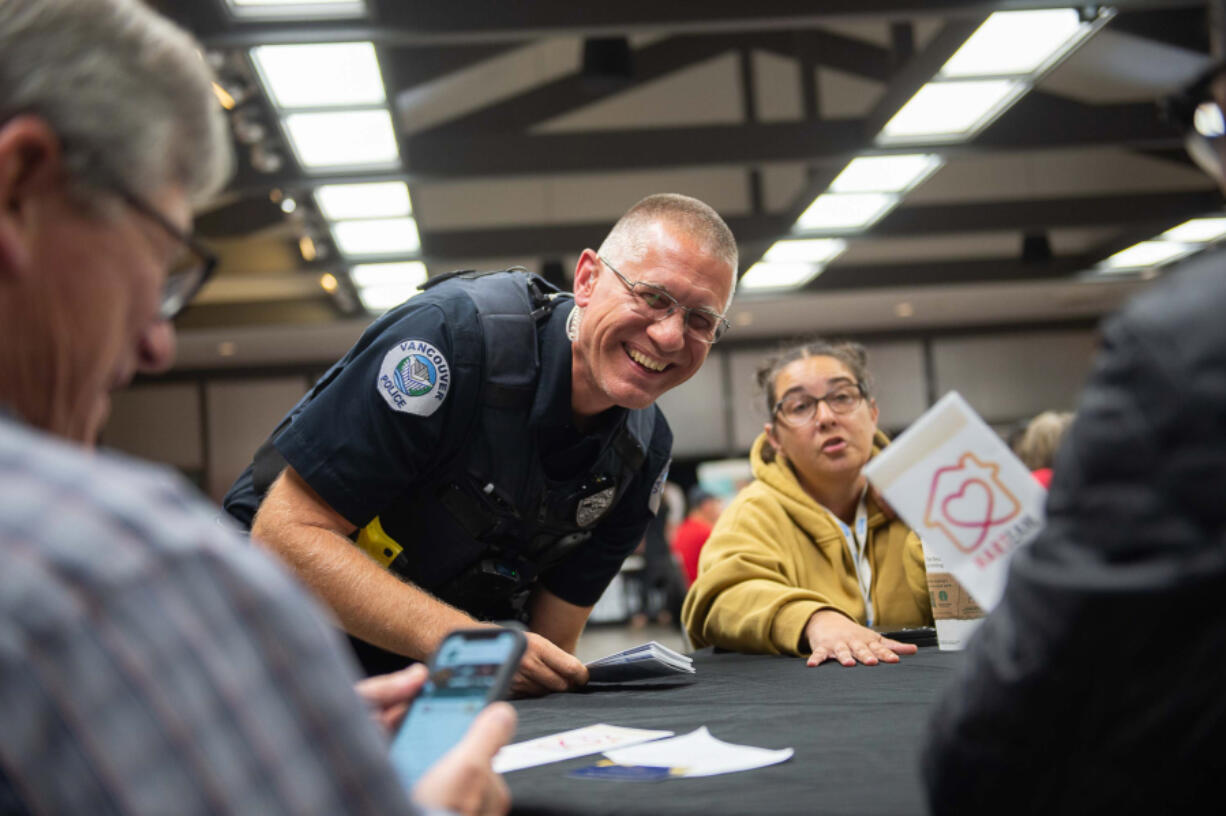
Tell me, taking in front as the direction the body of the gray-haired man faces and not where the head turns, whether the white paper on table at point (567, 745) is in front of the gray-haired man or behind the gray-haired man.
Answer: in front

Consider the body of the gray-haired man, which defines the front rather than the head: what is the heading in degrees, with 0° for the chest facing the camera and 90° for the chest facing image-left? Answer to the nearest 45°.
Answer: approximately 225°

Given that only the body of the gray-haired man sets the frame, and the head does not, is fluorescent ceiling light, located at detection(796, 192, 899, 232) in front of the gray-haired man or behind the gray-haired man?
in front

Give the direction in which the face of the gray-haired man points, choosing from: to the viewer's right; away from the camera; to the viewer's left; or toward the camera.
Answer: to the viewer's right

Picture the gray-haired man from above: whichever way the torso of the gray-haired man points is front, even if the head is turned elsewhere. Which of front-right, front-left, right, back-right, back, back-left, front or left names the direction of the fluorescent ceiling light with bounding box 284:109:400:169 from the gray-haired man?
front-left

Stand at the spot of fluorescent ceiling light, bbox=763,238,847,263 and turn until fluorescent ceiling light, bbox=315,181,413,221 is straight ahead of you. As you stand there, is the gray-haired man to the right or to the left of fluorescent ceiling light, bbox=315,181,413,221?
left
